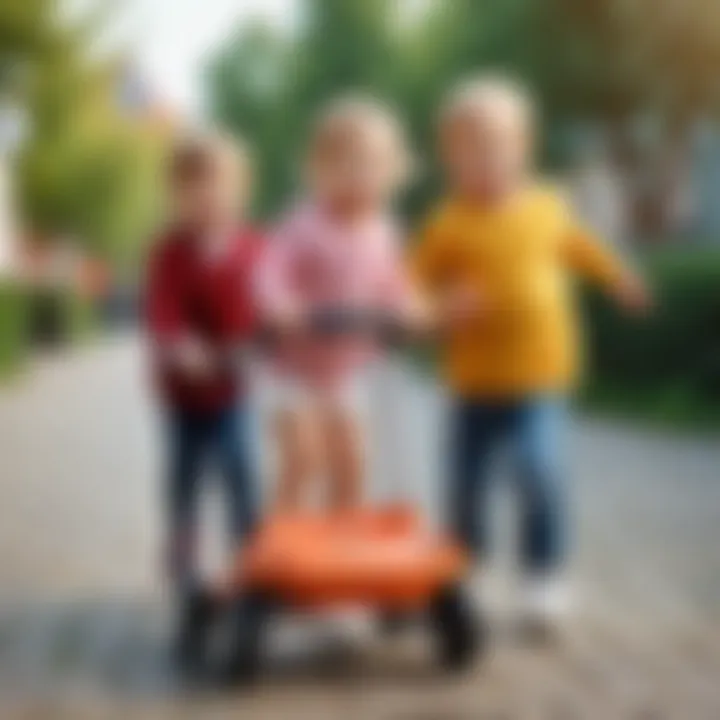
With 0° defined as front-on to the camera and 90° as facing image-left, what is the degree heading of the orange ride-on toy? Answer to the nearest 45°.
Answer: approximately 0°

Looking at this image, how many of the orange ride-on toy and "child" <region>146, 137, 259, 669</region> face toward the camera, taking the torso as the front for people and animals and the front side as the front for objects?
2
